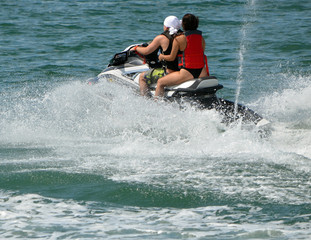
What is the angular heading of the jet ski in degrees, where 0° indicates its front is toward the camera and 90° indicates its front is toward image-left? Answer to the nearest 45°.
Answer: approximately 90°

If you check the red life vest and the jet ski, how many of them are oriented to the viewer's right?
0

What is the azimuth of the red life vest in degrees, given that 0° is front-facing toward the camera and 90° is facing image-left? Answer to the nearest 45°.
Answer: approximately 135°

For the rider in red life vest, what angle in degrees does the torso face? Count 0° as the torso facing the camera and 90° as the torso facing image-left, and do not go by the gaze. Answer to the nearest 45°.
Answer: approximately 135°
